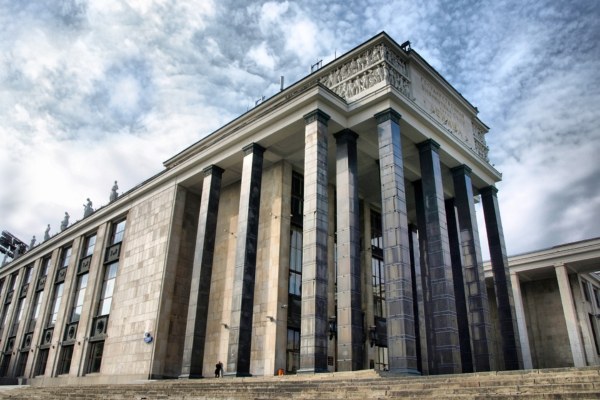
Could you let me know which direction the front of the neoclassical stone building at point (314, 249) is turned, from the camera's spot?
facing the viewer and to the right of the viewer
